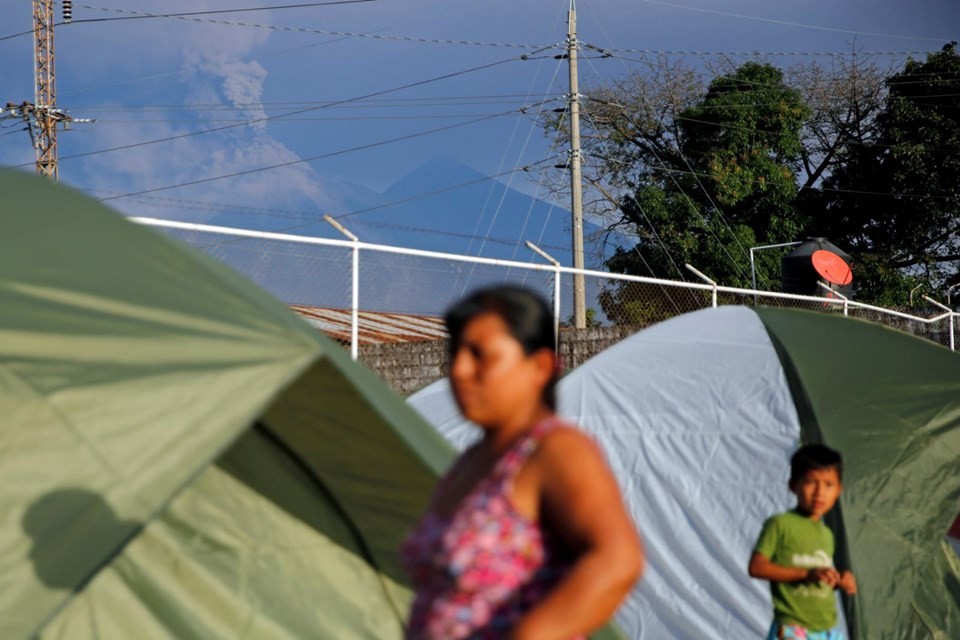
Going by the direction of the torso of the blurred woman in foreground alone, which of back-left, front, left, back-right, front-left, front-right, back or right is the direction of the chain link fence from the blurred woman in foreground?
back-right

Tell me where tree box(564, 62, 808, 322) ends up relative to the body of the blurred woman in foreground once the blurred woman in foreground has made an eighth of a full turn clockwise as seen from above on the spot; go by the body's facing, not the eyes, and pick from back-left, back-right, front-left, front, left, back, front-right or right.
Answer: right

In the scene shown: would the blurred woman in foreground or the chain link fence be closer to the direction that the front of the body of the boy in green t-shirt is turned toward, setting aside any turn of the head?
the blurred woman in foreground

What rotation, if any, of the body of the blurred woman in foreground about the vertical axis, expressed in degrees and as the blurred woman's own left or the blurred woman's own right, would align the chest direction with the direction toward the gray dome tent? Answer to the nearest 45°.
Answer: approximately 135° to the blurred woman's own right

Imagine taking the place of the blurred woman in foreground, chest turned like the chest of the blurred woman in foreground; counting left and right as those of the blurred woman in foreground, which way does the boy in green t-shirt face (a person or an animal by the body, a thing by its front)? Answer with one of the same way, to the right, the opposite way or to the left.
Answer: to the left

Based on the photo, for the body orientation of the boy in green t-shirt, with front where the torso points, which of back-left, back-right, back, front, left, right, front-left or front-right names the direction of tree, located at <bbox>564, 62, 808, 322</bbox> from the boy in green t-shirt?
back-left

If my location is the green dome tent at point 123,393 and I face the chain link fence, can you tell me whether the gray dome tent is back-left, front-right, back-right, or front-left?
front-right

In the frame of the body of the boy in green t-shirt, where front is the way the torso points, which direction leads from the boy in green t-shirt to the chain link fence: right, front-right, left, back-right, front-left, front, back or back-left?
back

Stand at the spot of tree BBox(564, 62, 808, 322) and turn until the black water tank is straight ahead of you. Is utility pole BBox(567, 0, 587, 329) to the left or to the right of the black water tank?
right

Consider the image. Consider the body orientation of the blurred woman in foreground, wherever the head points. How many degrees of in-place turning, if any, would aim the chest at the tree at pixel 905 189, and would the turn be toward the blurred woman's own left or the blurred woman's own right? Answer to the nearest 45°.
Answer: approximately 135° to the blurred woman's own right

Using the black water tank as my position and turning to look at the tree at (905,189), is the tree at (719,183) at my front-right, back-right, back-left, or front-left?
front-left

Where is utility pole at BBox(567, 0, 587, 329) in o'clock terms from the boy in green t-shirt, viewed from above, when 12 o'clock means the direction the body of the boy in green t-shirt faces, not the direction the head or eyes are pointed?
The utility pole is roughly at 7 o'clock from the boy in green t-shirt.

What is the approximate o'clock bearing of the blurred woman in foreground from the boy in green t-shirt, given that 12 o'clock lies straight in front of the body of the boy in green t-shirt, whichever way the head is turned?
The blurred woman in foreground is roughly at 2 o'clock from the boy in green t-shirt.

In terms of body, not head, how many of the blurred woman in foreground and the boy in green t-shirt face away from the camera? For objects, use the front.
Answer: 0

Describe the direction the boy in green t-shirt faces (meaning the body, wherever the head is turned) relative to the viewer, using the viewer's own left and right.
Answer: facing the viewer and to the right of the viewer

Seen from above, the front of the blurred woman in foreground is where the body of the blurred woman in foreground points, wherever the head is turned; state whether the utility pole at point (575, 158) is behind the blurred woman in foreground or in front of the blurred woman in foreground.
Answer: behind

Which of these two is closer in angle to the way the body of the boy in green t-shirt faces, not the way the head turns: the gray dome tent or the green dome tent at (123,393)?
the green dome tent
